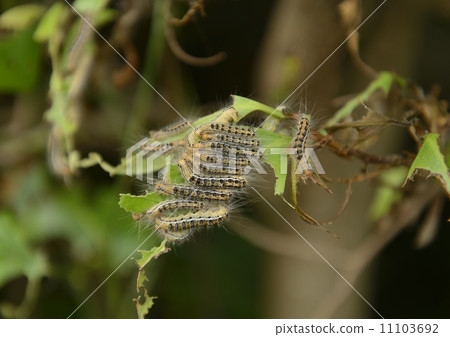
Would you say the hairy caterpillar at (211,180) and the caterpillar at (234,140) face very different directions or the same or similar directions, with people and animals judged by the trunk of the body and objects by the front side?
same or similar directions
